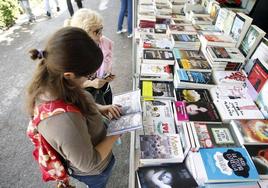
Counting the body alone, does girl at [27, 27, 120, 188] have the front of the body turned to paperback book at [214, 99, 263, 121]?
yes

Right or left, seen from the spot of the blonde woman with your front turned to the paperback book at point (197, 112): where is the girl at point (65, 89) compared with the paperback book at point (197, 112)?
right

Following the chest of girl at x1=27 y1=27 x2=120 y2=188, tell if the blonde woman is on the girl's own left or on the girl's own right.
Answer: on the girl's own left

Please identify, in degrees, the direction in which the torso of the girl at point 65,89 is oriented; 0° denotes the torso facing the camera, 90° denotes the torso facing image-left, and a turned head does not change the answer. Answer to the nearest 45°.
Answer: approximately 270°

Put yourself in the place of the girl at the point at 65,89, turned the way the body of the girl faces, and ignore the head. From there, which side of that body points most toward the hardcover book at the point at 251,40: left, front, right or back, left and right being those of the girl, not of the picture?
front

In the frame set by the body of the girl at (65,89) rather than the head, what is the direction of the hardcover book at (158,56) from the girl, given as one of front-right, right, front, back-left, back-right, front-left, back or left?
front-left

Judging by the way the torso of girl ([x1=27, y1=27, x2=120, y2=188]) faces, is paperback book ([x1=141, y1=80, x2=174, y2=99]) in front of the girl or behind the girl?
in front

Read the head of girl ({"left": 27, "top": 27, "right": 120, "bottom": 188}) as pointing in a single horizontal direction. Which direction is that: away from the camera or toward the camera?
away from the camera

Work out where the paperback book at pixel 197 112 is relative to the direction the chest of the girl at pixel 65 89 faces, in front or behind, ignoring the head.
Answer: in front

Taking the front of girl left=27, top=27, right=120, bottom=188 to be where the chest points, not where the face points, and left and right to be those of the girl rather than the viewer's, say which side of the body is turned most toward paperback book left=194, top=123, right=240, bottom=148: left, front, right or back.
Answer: front

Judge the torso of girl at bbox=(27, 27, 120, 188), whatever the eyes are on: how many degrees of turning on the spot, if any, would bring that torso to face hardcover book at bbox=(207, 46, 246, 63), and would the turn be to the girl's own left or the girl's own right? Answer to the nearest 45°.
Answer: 0° — they already face it
